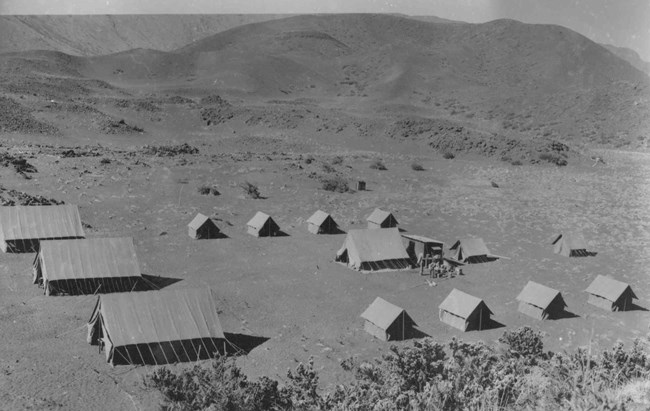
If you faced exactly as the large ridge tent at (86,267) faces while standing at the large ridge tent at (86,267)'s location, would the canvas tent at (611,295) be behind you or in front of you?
behind

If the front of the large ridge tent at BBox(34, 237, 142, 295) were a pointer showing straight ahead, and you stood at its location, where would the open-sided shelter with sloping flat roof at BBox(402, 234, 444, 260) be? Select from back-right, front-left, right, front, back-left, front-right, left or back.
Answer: back

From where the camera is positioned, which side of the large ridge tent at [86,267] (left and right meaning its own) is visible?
left

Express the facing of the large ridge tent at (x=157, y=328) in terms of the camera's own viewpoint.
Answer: facing to the left of the viewer

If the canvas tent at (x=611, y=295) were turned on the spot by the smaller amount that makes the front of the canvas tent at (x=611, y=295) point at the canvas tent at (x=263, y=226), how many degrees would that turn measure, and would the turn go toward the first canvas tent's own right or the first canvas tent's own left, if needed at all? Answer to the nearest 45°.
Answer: approximately 135° to the first canvas tent's own right
